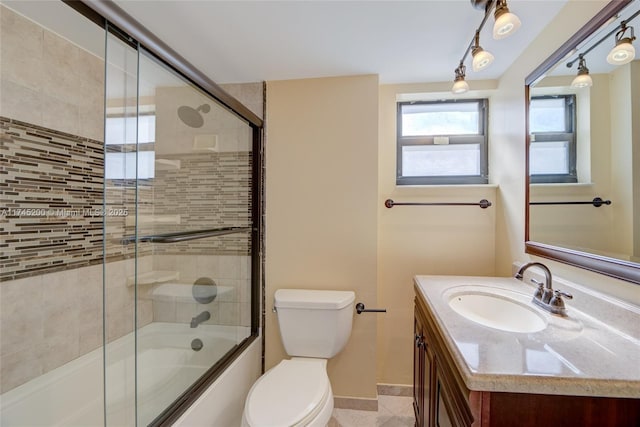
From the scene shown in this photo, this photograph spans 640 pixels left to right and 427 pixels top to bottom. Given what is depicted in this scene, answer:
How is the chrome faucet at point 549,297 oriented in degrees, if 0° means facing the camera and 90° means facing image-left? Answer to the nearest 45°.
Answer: approximately 45°
